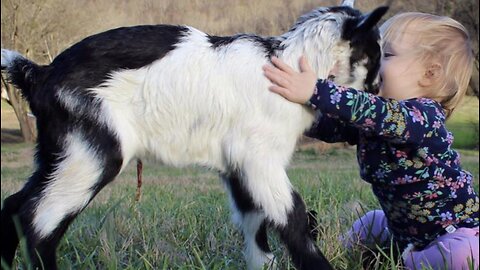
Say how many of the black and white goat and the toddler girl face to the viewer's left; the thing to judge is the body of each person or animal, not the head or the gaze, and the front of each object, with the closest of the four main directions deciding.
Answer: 1

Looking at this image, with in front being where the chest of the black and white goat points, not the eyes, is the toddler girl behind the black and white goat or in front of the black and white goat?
in front

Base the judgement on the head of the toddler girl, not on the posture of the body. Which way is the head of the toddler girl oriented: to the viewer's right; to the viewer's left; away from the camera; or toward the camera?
to the viewer's left

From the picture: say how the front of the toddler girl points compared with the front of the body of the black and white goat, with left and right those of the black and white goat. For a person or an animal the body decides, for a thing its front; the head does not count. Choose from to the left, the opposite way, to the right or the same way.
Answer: the opposite way

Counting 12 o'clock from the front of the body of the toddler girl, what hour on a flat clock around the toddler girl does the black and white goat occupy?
The black and white goat is roughly at 11 o'clock from the toddler girl.

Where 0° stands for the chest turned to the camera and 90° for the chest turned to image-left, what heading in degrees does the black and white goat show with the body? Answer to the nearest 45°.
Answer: approximately 270°

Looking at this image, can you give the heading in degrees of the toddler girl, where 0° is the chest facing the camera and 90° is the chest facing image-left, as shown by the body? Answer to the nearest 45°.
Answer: approximately 90°
